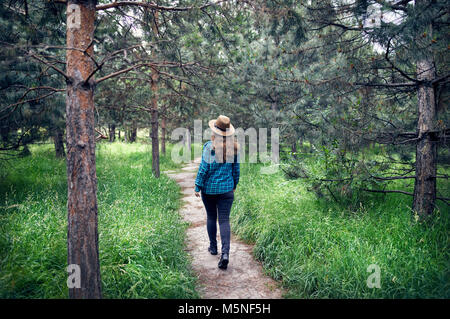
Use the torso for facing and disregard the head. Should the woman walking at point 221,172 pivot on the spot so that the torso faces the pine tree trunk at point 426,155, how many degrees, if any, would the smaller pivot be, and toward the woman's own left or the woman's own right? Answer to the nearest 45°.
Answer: approximately 90° to the woman's own right

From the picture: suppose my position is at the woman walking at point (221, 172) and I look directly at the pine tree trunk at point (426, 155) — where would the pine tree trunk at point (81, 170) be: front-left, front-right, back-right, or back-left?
back-right

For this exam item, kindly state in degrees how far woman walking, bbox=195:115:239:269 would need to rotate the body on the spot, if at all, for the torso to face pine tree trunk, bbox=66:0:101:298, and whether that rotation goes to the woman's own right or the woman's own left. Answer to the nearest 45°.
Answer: approximately 135° to the woman's own left

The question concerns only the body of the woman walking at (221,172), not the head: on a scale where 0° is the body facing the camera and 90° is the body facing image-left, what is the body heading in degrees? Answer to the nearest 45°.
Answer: approximately 180°

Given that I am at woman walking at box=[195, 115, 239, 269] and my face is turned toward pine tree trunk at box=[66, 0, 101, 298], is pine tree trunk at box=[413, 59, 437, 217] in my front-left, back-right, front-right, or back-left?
back-left
